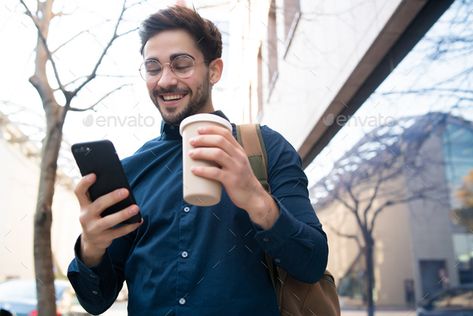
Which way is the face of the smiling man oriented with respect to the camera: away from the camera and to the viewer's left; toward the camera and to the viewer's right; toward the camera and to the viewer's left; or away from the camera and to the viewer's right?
toward the camera and to the viewer's left

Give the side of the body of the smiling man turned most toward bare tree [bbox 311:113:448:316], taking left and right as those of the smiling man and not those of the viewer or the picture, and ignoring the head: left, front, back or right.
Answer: back

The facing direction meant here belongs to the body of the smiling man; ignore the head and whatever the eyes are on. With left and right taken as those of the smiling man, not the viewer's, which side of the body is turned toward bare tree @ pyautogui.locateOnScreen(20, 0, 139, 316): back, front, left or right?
right

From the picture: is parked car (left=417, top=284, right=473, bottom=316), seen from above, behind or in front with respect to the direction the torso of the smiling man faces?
behind
